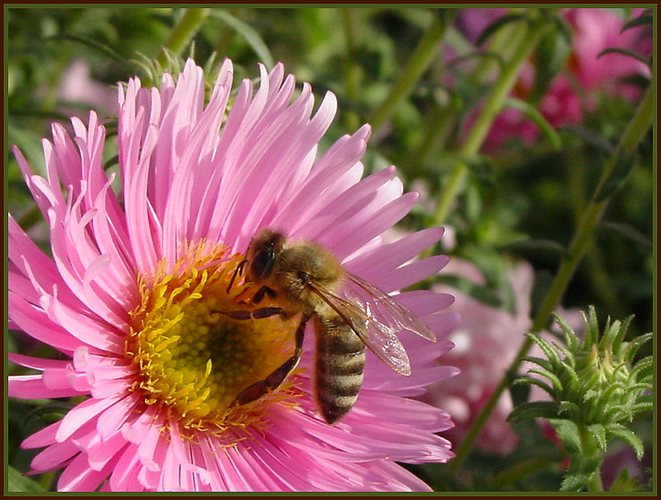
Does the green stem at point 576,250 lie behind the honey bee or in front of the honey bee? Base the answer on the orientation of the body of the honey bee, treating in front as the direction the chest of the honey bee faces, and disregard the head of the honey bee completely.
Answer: behind

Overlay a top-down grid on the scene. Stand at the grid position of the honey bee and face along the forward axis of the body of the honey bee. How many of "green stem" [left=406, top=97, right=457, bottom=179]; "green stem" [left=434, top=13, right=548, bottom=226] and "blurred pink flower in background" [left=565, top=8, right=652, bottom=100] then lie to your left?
0

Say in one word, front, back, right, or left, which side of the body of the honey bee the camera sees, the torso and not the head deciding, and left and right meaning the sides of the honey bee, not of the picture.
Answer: left

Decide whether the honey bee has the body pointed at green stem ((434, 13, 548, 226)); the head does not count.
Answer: no

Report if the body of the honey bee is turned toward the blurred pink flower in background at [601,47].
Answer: no

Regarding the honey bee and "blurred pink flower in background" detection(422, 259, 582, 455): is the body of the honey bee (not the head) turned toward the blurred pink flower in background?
no

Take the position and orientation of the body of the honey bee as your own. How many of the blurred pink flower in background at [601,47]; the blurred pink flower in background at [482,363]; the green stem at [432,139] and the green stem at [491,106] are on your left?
0

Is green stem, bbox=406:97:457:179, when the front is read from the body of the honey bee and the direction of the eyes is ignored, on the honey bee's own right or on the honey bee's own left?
on the honey bee's own right
